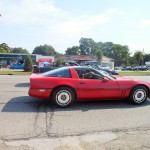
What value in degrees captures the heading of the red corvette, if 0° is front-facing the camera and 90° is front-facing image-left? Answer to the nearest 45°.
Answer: approximately 270°
